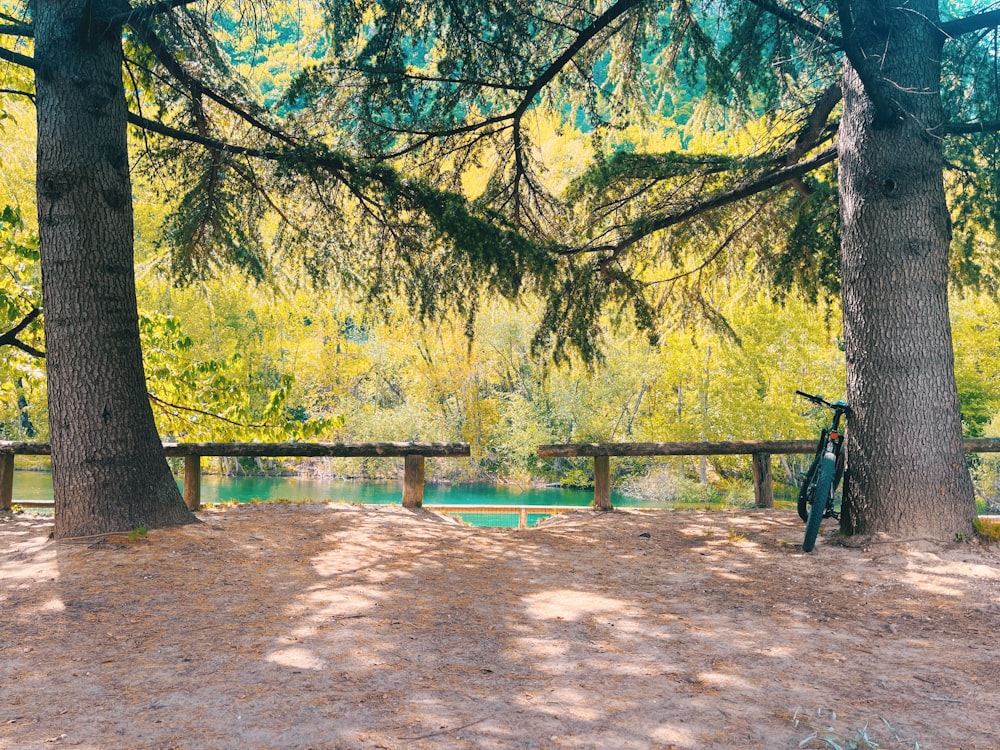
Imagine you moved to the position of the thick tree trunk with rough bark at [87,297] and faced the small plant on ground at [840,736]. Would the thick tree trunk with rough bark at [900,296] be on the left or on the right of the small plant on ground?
left

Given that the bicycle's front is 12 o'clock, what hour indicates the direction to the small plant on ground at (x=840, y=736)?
The small plant on ground is roughly at 6 o'clock from the bicycle.

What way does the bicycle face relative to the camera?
away from the camera

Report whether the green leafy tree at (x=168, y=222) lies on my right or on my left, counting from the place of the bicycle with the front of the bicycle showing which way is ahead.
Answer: on my left
